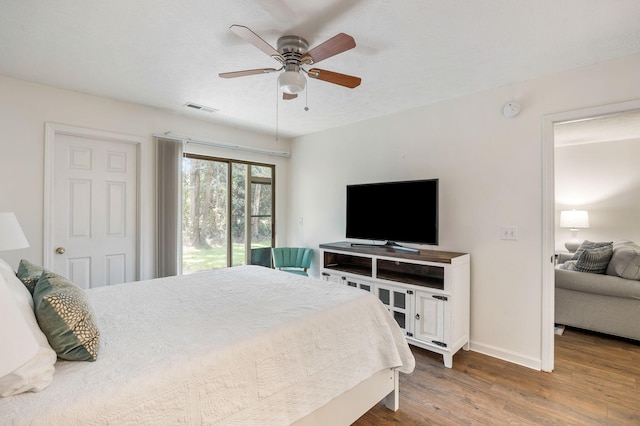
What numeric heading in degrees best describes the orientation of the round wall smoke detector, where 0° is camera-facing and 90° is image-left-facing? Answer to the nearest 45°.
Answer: approximately 0°

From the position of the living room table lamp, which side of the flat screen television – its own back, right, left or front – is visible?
back

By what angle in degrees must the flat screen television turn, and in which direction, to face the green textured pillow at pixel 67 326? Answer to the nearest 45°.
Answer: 0° — it already faces it

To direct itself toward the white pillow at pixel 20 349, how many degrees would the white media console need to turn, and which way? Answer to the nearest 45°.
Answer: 0° — it already faces it

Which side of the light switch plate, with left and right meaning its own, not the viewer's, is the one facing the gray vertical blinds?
right

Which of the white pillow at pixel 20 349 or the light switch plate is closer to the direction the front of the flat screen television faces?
the white pillow

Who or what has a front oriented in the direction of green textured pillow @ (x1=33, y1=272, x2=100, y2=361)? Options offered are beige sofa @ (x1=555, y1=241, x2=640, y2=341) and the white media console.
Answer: the white media console

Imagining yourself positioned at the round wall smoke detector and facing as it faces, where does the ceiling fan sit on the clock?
The ceiling fan is roughly at 1 o'clock from the round wall smoke detector.

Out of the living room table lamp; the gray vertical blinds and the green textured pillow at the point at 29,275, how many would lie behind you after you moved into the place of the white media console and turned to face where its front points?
1
